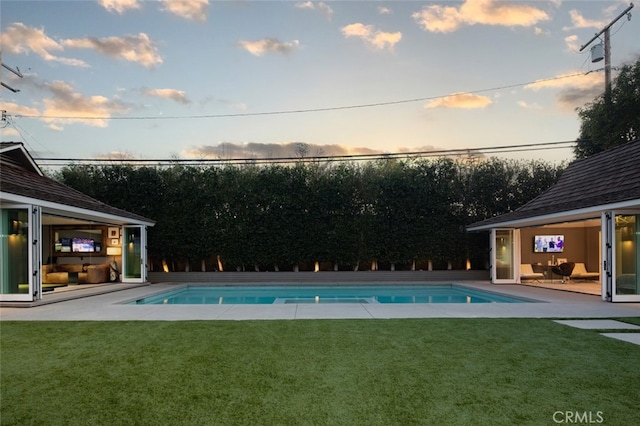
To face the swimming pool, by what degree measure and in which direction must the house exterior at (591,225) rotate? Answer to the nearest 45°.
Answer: approximately 45° to its right

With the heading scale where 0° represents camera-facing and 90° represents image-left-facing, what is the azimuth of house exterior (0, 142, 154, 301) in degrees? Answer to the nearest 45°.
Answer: approximately 315°

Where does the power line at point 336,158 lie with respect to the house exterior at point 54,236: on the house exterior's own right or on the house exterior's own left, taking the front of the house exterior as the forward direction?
on the house exterior's own left

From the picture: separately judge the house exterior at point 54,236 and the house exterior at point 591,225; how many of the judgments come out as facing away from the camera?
0

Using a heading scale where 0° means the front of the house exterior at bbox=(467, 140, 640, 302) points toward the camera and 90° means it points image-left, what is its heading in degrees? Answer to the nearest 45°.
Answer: approximately 45°
